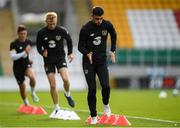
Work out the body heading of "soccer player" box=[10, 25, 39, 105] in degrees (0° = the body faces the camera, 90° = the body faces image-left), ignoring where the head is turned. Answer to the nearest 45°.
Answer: approximately 315°

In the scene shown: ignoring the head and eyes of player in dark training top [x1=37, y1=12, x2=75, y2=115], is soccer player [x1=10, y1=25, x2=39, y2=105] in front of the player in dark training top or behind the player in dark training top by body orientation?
behind

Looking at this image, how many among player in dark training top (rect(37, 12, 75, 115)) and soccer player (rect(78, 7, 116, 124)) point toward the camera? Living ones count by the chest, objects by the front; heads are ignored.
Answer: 2

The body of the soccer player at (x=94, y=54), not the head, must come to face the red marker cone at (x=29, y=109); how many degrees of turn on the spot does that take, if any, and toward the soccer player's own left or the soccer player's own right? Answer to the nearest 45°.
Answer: approximately 135° to the soccer player's own right

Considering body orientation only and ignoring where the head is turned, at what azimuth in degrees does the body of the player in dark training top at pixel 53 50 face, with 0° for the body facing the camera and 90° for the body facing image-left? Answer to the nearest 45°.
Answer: approximately 0°
